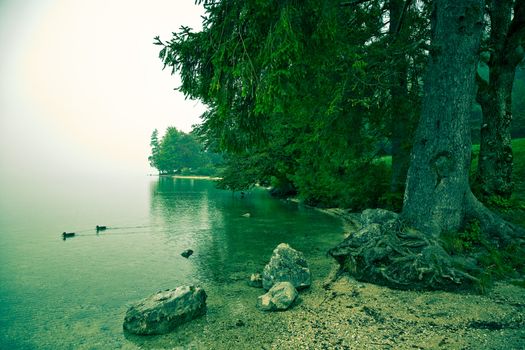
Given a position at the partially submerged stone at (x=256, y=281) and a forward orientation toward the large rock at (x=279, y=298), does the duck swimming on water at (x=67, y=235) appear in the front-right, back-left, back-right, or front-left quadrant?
back-right

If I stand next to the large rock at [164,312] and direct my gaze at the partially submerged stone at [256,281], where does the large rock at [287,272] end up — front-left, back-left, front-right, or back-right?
front-right

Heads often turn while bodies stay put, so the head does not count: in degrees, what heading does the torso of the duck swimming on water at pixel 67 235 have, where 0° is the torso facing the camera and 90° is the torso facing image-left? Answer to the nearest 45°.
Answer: approximately 90°

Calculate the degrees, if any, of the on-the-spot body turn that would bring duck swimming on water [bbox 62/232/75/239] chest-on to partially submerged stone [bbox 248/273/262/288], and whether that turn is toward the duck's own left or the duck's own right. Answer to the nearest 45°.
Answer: approximately 90° to the duck's own left

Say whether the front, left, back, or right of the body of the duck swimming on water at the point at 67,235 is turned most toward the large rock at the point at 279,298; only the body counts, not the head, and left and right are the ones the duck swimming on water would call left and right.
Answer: left

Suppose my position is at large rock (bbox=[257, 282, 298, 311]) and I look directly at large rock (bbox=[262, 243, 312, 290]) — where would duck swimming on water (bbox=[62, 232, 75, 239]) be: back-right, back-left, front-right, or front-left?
front-left

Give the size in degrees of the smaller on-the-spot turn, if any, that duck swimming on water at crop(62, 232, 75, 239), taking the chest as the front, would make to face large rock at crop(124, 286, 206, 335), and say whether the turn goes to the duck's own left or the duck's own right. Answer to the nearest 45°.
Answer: approximately 90° to the duck's own left

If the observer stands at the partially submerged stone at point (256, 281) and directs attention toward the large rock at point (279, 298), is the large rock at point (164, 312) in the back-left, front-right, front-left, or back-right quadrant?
front-right
